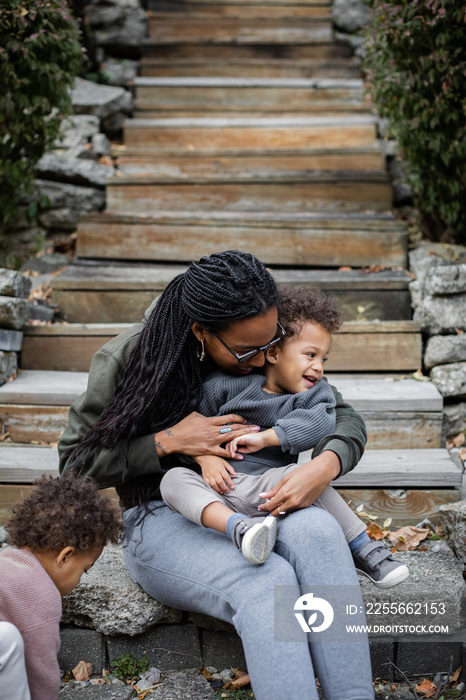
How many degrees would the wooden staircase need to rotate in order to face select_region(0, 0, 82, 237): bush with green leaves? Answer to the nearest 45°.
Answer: approximately 90° to its right

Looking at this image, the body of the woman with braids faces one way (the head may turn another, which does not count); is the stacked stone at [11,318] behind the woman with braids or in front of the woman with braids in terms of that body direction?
behind

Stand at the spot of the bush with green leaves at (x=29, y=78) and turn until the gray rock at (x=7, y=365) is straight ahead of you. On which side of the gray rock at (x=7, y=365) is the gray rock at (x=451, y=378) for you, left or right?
left

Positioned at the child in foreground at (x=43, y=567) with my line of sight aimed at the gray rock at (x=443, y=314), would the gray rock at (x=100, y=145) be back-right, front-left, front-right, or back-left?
front-left

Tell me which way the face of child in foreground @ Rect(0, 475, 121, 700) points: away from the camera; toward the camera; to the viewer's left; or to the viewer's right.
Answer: to the viewer's right

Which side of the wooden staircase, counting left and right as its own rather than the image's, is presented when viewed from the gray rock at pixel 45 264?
right

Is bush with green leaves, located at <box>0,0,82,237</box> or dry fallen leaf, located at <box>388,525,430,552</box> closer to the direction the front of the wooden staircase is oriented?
the dry fallen leaf

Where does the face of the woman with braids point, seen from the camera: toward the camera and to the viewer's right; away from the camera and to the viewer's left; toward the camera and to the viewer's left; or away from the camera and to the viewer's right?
toward the camera and to the viewer's right

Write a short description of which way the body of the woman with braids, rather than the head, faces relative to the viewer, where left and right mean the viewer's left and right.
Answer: facing the viewer and to the right of the viewer

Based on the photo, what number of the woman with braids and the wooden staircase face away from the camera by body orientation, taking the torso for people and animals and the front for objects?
0

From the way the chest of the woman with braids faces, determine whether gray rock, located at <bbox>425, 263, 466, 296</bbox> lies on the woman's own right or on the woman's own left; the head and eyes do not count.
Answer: on the woman's own left

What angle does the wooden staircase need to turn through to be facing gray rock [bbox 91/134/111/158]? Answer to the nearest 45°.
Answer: approximately 135° to its right

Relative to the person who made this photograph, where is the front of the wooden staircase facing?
facing the viewer
